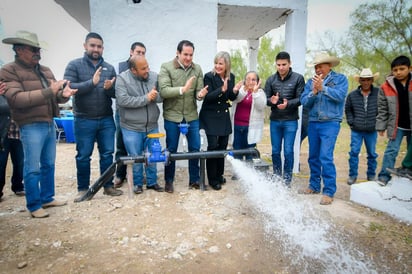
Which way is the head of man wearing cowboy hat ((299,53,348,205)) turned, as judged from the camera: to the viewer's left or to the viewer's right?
to the viewer's left

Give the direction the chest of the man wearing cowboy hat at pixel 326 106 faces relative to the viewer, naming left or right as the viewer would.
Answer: facing the viewer and to the left of the viewer

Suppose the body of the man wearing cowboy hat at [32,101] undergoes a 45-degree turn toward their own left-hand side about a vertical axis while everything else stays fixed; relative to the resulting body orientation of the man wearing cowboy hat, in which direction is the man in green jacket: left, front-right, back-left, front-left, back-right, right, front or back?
front

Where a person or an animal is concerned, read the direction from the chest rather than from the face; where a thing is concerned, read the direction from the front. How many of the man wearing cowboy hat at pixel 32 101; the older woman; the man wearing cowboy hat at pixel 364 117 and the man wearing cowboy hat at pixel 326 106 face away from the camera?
0

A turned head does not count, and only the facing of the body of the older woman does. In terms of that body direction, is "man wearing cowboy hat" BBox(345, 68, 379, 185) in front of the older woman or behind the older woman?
behind

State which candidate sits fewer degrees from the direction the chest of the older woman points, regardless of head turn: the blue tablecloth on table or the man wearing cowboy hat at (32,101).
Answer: the man wearing cowboy hat

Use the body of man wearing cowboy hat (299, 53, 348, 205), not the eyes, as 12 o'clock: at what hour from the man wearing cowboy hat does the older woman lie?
The older woman is roughly at 2 o'clock from the man wearing cowboy hat.

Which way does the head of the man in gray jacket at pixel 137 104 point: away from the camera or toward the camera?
toward the camera

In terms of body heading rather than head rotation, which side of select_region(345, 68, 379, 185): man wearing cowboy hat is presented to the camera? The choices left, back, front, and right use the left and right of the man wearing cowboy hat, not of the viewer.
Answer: front

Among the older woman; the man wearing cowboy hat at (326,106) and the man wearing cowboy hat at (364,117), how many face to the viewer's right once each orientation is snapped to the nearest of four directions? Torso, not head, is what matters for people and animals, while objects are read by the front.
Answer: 0

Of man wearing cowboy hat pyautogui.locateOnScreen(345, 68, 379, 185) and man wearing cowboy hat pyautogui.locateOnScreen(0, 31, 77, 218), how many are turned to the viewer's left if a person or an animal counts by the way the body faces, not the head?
0

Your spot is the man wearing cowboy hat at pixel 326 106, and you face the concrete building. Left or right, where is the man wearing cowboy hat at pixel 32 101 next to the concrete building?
left

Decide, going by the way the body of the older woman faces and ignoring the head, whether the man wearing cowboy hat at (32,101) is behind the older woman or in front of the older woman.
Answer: in front
